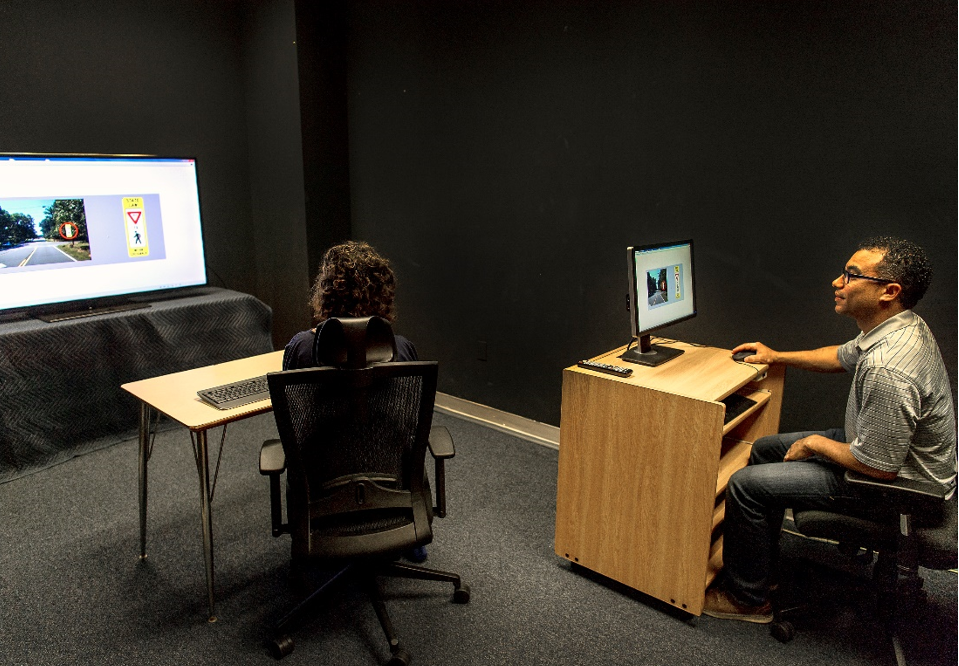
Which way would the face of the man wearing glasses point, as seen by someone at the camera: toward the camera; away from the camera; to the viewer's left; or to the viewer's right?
to the viewer's left

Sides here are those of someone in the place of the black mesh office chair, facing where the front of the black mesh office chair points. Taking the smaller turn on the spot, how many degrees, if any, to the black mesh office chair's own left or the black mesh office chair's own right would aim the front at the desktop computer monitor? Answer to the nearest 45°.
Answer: approximately 45° to the black mesh office chair's own right

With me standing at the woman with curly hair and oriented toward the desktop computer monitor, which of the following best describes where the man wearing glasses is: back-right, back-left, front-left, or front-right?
front-right

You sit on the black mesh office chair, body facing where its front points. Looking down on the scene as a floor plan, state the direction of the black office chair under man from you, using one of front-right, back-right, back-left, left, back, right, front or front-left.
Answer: right

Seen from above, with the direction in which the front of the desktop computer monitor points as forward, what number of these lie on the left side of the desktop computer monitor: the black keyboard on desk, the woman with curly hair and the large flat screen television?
0

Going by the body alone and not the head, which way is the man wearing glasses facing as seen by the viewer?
to the viewer's left

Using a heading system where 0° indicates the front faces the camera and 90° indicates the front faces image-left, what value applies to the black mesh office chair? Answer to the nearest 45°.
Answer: approximately 180°

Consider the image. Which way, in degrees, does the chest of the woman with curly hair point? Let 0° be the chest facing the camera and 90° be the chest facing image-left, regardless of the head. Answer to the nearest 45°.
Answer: approximately 180°

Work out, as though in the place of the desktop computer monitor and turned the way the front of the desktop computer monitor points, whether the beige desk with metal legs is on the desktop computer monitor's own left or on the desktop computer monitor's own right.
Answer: on the desktop computer monitor's own right

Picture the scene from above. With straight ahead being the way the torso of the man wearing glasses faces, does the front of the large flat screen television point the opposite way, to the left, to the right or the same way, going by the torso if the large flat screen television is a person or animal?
the opposite way

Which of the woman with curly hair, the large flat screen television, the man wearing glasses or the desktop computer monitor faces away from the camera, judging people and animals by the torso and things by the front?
the woman with curly hair

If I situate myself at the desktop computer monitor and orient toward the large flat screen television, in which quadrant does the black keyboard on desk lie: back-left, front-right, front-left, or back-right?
front-left

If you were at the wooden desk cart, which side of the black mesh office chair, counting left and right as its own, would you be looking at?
right

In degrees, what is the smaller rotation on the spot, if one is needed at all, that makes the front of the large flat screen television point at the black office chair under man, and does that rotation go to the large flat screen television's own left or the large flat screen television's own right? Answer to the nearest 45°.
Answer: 0° — it already faces it

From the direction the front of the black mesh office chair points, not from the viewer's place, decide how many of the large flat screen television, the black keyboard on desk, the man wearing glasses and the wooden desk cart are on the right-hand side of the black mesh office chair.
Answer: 2

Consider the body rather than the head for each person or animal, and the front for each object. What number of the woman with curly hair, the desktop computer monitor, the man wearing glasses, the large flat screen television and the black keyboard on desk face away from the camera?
1

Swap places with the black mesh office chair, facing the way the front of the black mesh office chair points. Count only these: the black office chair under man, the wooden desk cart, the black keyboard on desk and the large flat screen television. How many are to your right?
2

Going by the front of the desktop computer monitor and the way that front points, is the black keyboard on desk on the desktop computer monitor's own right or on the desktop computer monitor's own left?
on the desktop computer monitor's own right
